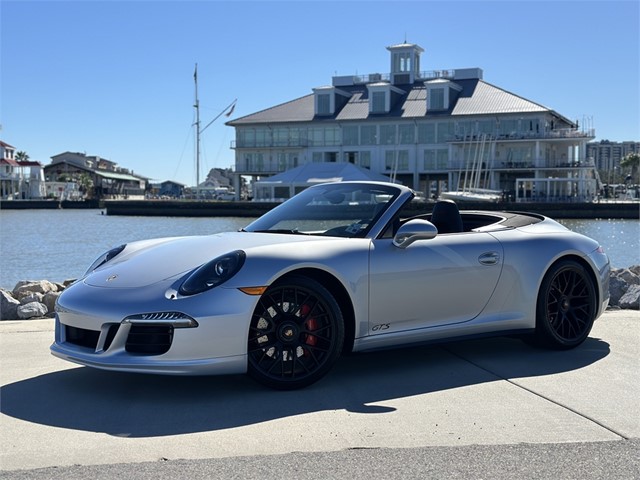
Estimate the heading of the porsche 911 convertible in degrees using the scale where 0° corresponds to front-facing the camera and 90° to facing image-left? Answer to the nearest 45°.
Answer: approximately 45°
